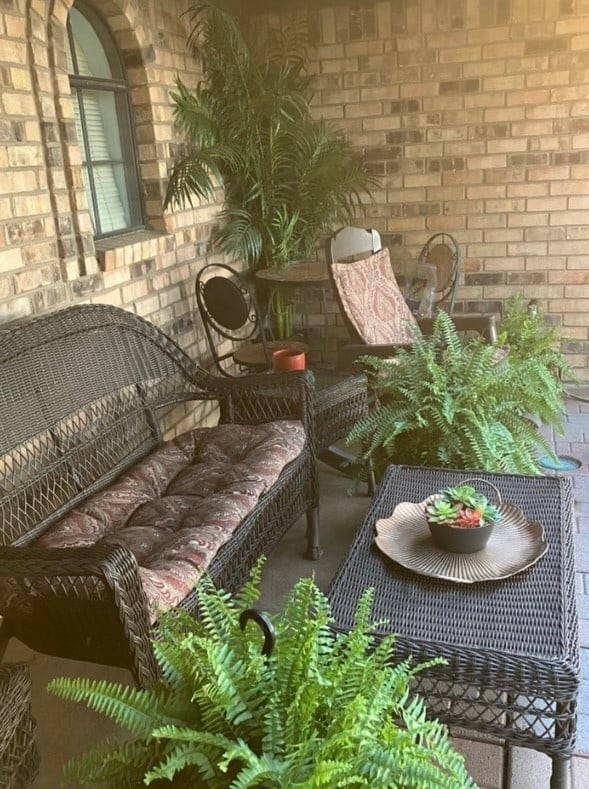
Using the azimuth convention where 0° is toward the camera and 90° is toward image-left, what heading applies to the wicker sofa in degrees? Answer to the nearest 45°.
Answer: approximately 315°

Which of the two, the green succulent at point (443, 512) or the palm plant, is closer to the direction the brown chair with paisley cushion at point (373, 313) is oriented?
the green succulent

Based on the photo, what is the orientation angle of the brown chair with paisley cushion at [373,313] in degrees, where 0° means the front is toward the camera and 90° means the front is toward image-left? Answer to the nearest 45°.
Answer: approximately 315°
